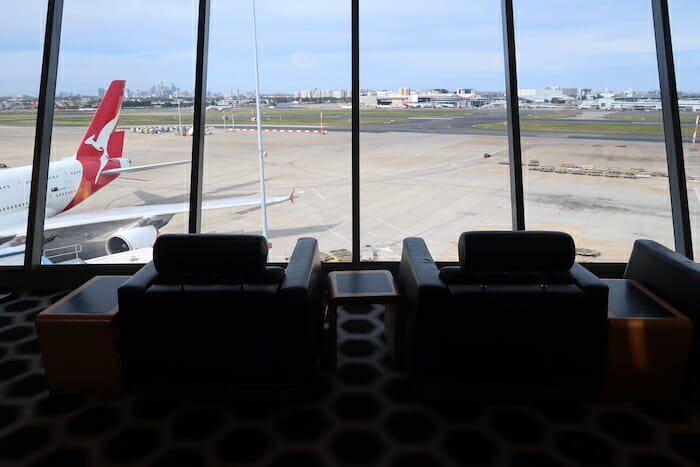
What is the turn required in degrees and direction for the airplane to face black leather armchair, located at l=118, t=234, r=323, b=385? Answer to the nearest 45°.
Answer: approximately 45° to its left

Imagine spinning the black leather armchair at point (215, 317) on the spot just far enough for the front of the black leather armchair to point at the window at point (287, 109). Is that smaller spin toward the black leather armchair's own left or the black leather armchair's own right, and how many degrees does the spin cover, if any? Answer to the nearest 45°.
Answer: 0° — it already faces it

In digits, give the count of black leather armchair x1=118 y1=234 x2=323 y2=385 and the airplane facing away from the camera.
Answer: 1

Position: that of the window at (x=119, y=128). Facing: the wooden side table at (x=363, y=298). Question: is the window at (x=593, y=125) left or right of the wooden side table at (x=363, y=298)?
left

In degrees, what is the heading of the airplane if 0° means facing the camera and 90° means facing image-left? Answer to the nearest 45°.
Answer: approximately 45°

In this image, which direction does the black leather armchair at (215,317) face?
away from the camera

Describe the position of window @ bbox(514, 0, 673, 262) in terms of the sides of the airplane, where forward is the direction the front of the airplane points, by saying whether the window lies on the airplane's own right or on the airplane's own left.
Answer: on the airplane's own left

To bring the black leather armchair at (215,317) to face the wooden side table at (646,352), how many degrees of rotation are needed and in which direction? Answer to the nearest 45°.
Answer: approximately 90° to its right

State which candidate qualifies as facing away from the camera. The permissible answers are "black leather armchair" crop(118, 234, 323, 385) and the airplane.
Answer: the black leather armchair

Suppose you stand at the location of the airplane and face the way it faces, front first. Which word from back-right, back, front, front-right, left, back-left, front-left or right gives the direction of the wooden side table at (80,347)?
front-left
